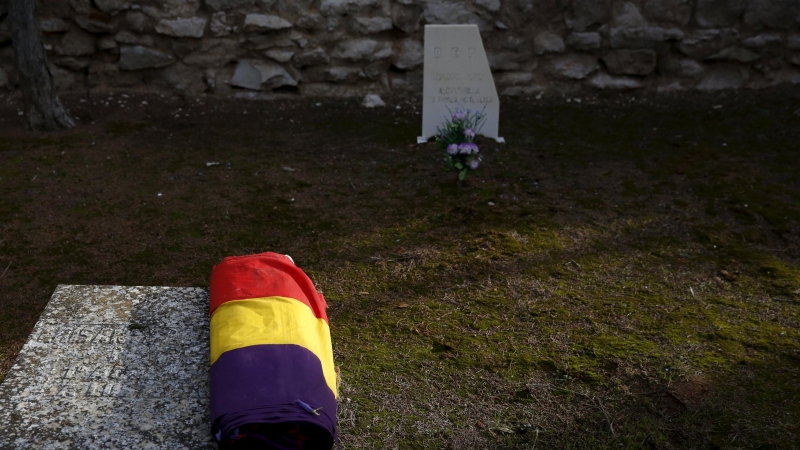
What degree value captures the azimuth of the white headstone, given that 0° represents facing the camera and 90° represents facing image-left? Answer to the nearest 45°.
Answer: approximately 0°

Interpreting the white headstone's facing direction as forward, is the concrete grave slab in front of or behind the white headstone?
in front

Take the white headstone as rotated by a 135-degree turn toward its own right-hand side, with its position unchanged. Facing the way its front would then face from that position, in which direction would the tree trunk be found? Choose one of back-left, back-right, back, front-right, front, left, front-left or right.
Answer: front-left

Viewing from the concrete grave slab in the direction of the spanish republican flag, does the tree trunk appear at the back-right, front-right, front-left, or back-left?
back-left

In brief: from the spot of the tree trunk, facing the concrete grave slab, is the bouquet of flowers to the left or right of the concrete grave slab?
left
